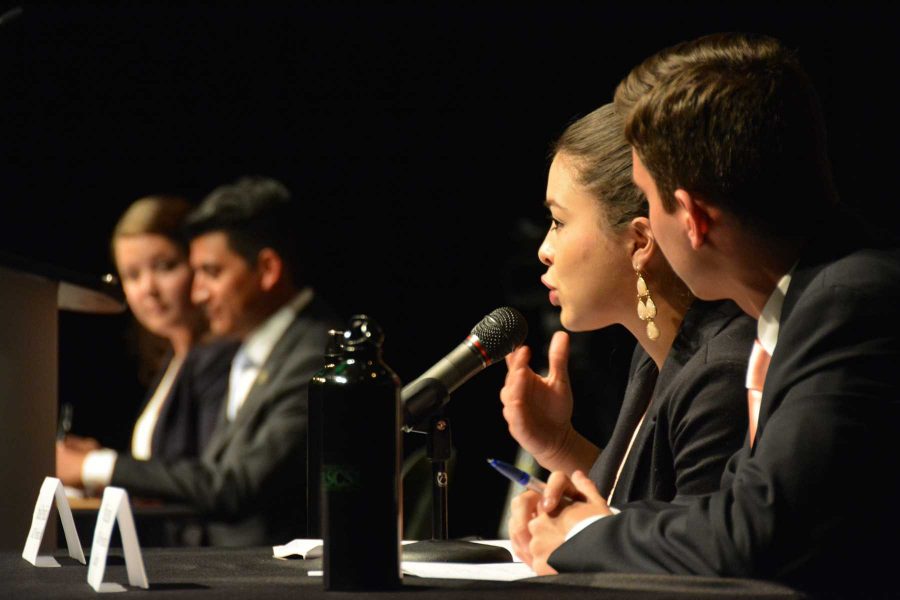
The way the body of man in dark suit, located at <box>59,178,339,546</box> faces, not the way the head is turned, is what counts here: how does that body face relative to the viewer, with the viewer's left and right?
facing to the left of the viewer

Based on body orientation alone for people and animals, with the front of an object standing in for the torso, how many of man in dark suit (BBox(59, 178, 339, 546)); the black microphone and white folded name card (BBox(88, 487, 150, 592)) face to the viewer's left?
2

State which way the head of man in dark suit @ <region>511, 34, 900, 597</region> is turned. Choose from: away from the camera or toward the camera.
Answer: away from the camera

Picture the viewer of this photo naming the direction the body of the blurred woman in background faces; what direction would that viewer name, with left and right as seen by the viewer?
facing the viewer and to the left of the viewer

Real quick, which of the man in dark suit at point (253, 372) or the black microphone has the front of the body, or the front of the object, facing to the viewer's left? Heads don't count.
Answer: the man in dark suit

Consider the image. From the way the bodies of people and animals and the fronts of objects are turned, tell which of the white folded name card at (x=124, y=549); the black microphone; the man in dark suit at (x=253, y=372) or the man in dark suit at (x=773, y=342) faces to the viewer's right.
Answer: the black microphone

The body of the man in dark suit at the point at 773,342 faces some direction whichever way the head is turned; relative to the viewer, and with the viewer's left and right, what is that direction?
facing to the left of the viewer

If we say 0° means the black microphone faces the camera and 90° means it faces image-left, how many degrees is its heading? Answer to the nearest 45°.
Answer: approximately 270°

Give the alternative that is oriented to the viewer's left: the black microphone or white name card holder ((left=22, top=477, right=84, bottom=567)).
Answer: the white name card holder

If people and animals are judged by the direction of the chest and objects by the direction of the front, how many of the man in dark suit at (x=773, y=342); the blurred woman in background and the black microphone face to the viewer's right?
1

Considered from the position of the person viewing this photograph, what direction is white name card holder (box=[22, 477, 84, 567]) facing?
facing to the left of the viewer

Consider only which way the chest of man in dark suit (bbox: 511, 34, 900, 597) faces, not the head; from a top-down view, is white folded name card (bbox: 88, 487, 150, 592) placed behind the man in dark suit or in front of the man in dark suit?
in front

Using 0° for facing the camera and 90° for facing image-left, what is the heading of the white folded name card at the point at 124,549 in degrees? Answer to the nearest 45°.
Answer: approximately 90°
